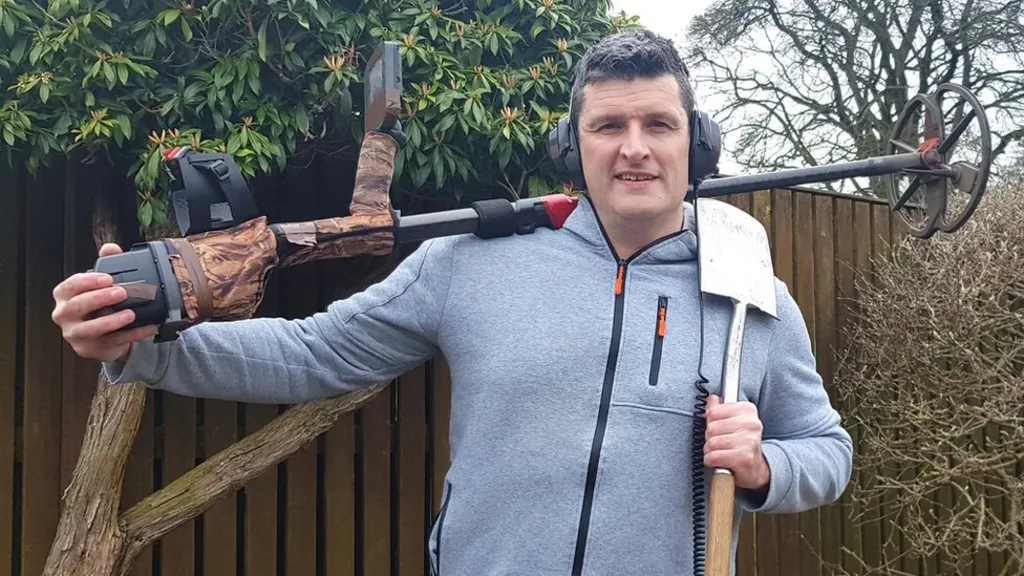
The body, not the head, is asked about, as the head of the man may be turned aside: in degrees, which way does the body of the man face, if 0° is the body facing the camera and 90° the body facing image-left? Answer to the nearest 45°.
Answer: approximately 0°

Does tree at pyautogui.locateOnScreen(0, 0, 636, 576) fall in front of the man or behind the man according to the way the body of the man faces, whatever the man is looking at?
behind

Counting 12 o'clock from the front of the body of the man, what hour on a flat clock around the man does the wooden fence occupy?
The wooden fence is roughly at 5 o'clock from the man.

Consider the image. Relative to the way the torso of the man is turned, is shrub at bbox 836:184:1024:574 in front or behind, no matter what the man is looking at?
behind

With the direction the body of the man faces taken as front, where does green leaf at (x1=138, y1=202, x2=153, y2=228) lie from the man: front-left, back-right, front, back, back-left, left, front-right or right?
back-right
